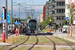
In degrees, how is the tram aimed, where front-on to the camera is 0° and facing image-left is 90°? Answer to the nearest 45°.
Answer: approximately 0°
